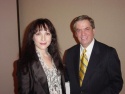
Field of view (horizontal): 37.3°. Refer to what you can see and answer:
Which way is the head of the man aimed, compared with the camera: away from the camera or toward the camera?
toward the camera

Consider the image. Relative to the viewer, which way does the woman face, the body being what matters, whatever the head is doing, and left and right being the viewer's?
facing the viewer and to the right of the viewer

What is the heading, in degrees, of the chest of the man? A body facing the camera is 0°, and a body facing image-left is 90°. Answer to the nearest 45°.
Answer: approximately 45°

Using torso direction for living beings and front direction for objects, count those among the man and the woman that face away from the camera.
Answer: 0

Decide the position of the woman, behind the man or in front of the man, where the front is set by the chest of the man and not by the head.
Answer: in front

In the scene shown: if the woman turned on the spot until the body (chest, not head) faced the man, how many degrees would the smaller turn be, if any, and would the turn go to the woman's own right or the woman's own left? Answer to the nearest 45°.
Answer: approximately 45° to the woman's own left

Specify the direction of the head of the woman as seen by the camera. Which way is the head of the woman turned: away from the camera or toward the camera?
toward the camera
